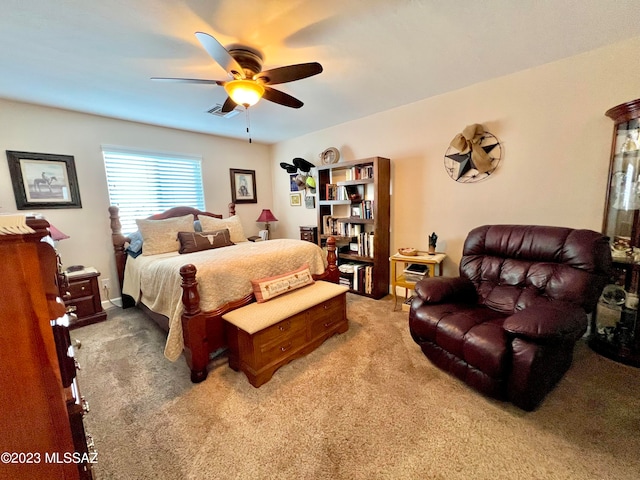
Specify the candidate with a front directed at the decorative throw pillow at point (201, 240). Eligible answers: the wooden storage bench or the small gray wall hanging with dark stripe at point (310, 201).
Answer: the small gray wall hanging with dark stripe

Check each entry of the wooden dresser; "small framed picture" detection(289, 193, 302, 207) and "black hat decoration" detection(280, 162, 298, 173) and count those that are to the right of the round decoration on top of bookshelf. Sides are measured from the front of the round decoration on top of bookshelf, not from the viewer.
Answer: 2

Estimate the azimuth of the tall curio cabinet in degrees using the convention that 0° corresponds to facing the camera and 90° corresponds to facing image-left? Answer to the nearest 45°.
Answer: approximately 45°

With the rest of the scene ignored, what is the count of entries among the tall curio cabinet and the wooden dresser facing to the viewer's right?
1

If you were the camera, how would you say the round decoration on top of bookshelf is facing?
facing the viewer and to the left of the viewer

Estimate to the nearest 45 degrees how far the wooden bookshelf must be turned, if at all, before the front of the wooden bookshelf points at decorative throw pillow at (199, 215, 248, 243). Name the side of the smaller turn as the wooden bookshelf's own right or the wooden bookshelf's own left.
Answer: approximately 45° to the wooden bookshelf's own right

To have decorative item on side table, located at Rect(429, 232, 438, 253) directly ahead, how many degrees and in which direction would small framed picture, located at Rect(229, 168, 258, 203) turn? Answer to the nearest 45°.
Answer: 0° — it already faces it

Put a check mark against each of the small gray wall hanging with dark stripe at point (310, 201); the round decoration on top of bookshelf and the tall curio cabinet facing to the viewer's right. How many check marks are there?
0

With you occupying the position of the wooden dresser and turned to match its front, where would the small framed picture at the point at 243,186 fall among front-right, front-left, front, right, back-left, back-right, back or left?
front-left

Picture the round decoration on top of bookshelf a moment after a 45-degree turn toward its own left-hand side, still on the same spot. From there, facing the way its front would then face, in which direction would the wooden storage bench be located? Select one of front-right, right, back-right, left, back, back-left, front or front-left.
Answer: front

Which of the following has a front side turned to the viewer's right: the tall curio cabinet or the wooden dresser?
the wooden dresser

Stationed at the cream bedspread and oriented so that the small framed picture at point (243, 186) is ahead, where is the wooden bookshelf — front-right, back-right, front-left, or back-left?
front-right

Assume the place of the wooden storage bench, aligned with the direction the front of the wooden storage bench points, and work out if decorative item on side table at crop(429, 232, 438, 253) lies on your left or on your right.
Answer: on your left

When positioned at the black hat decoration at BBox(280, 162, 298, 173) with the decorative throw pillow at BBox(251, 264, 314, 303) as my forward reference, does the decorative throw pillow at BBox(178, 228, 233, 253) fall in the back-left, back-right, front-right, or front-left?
front-right

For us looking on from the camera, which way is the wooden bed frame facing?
facing the viewer and to the right of the viewer

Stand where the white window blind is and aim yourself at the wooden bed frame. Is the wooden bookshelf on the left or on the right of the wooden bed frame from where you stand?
left

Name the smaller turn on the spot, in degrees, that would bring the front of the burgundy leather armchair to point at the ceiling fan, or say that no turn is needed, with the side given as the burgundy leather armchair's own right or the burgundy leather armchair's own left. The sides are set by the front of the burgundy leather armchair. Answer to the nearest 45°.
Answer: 0° — it already faces it

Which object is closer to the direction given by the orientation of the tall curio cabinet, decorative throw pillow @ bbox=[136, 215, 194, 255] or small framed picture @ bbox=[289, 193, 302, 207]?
the decorative throw pillow

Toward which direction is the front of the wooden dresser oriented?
to the viewer's right

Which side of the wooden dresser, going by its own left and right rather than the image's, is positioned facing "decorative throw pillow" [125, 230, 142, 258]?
left
